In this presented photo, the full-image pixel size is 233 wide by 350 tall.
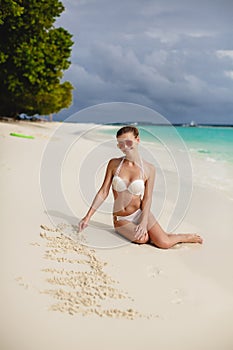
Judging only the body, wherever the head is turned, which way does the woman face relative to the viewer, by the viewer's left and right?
facing the viewer

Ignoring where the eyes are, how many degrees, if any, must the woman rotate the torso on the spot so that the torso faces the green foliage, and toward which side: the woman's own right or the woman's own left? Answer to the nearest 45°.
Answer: approximately 180°
